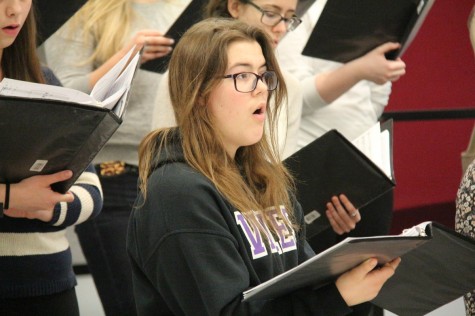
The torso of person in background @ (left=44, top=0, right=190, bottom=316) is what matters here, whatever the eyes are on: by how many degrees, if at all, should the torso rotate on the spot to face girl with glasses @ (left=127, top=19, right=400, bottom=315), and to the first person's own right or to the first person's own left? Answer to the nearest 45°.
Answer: approximately 45° to the first person's own right

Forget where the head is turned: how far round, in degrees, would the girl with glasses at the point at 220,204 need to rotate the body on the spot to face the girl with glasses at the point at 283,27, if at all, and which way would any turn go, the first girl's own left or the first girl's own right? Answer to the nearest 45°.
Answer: approximately 135° to the first girl's own left

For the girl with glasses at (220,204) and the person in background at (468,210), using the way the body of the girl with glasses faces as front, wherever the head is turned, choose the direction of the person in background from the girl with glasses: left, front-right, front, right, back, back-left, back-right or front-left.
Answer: left

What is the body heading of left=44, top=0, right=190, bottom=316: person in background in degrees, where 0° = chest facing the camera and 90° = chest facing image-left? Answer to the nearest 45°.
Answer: approximately 315°

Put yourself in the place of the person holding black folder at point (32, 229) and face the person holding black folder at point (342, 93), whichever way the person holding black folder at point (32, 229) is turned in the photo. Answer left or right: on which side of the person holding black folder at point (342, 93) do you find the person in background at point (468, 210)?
right

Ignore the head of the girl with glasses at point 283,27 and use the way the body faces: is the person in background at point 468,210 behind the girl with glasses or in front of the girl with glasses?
in front

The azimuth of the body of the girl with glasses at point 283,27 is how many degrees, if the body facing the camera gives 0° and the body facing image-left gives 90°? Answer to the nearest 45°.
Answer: approximately 315°
